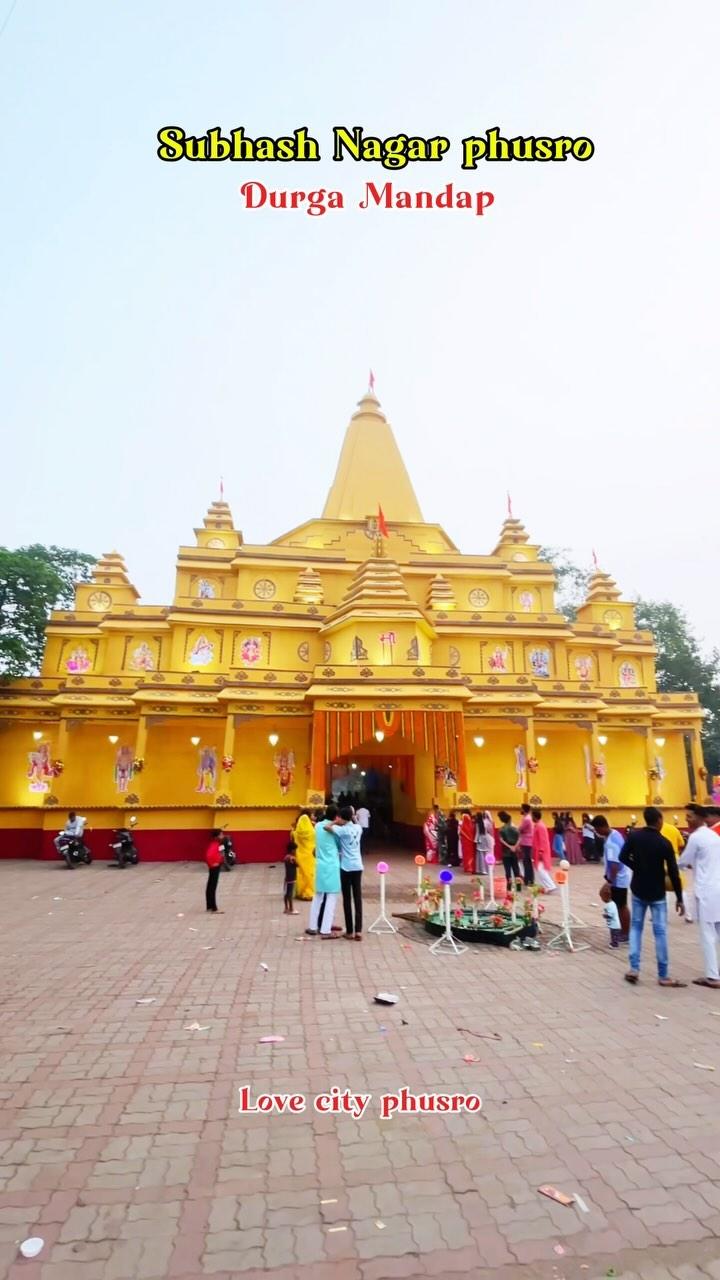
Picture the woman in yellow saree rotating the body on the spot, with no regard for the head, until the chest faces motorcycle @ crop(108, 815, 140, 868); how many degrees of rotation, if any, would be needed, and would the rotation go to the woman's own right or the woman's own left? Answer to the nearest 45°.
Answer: approximately 45° to the woman's own left

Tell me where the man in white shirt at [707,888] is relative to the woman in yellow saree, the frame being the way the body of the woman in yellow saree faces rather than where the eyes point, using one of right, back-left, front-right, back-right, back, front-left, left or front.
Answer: back-right

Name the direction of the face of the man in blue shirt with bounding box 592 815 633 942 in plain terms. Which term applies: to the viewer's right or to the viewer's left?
to the viewer's left

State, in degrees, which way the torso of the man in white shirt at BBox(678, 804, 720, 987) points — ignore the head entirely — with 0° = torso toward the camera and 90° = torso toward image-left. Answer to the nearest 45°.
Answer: approximately 90°

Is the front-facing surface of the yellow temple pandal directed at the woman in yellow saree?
yes

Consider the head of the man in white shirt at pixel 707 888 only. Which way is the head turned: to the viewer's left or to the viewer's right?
to the viewer's left

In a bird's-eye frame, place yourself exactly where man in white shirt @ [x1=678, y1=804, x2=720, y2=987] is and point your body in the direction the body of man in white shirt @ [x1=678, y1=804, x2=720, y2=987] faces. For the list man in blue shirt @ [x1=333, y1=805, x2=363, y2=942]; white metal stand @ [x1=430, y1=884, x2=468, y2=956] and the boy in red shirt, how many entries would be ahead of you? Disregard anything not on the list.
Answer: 3

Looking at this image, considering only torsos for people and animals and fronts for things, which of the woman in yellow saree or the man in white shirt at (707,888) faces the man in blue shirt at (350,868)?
the man in white shirt

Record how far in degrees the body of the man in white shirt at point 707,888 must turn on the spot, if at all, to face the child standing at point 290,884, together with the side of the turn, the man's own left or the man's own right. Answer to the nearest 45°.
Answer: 0° — they already face them

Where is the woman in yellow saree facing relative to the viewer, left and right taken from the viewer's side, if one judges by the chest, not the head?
facing away from the viewer
